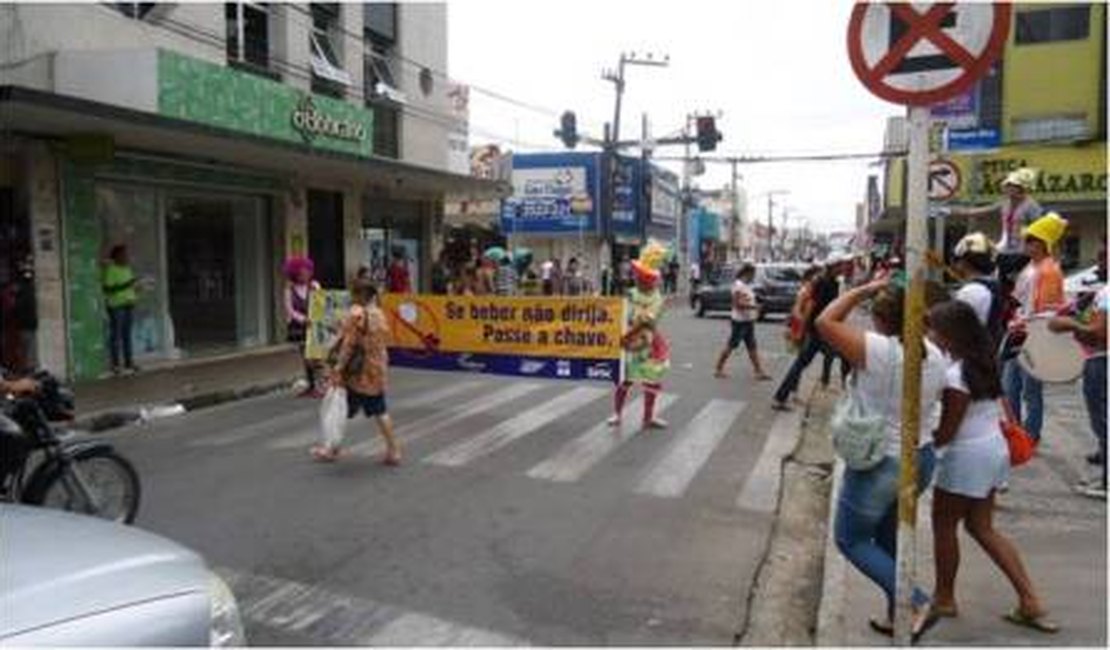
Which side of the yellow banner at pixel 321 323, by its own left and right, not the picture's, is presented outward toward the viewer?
front

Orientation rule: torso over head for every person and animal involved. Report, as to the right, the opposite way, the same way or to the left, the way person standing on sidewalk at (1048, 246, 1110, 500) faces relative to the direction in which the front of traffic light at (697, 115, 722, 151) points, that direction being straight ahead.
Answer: to the right

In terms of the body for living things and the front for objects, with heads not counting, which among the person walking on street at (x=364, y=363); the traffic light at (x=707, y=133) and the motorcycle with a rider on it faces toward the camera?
the traffic light

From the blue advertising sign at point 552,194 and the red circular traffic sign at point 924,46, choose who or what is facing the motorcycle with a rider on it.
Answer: the blue advertising sign

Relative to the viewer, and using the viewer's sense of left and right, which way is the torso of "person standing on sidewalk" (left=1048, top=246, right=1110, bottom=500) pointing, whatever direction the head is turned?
facing to the left of the viewer

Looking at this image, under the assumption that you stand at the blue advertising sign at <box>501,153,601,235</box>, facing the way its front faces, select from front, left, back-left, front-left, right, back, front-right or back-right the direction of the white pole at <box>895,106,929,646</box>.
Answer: front

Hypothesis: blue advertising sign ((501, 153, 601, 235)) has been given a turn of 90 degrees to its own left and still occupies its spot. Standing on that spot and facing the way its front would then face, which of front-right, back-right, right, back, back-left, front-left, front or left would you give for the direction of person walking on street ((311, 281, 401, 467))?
right

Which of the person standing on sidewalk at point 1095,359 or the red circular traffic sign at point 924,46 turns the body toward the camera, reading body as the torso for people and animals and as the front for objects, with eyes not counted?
the red circular traffic sign

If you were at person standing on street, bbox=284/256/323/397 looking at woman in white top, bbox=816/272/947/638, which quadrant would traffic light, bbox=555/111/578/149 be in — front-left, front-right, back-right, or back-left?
back-left

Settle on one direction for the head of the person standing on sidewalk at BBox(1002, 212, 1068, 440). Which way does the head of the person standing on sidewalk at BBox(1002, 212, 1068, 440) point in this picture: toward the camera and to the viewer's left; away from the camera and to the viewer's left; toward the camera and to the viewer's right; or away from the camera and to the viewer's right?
toward the camera and to the viewer's left

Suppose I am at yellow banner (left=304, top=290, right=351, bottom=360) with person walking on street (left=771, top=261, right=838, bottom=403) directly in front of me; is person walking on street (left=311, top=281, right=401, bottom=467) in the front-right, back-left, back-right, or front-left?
front-right

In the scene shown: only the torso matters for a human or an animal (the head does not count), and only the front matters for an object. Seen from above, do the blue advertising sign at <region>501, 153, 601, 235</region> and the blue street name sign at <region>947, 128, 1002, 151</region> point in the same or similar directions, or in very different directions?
same or similar directions

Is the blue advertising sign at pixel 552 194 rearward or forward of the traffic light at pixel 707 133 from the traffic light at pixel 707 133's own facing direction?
rearward

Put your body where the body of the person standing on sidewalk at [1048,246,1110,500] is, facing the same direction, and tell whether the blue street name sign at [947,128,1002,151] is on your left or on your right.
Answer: on your right

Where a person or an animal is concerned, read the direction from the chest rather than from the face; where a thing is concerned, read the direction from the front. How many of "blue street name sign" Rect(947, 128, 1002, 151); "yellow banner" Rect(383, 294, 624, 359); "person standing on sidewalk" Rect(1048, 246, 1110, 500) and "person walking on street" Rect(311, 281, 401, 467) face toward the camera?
2

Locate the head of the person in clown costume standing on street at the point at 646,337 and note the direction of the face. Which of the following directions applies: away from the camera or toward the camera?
toward the camera
